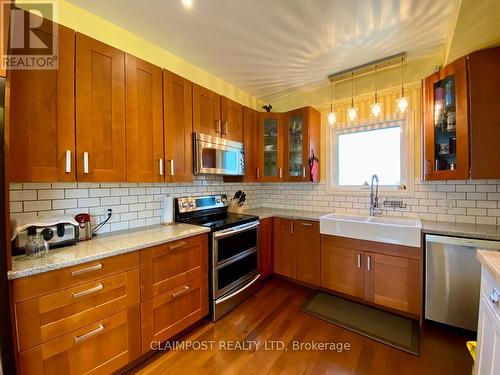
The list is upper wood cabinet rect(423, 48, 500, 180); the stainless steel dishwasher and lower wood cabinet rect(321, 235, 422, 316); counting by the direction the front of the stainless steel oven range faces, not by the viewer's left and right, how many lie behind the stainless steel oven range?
0

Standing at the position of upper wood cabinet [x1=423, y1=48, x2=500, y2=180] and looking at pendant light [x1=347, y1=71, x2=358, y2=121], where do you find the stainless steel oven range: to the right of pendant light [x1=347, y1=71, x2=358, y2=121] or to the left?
left

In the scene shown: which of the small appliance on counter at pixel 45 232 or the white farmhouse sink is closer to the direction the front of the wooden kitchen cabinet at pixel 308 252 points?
the small appliance on counter

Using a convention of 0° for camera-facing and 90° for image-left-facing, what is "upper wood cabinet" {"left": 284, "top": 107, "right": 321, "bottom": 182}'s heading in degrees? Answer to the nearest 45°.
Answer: approximately 45°

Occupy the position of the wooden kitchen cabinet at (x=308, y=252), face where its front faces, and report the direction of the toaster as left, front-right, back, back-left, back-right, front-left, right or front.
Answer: front

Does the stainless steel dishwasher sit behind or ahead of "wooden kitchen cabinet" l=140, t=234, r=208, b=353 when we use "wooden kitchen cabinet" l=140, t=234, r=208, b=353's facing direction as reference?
ahead

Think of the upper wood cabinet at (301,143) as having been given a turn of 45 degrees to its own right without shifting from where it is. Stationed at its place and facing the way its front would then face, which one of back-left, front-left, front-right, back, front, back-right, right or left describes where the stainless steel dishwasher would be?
back-left

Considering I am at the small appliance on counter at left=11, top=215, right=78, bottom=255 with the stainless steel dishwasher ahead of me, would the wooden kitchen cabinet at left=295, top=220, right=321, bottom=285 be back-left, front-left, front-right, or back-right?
front-left

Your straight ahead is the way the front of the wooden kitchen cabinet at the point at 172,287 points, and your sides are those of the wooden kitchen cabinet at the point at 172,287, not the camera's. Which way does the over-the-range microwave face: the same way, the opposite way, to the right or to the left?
the same way

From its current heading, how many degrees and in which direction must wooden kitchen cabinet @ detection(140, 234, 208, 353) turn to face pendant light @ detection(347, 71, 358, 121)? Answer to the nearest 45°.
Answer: approximately 45° to its left

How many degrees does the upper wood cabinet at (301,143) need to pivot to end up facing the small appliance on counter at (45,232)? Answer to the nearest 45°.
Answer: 0° — it already faces it

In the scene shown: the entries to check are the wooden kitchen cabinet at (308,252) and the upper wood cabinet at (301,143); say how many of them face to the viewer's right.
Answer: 0

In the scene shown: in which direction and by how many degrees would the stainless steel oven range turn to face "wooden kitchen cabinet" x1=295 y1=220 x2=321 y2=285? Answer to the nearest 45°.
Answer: approximately 45° to its left

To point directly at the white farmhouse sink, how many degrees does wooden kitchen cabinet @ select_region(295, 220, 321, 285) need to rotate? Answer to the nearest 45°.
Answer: approximately 90° to its left

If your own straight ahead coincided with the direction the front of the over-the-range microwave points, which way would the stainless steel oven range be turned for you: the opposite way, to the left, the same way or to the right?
the same way

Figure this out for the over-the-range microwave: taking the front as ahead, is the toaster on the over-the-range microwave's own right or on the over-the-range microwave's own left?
on the over-the-range microwave's own right

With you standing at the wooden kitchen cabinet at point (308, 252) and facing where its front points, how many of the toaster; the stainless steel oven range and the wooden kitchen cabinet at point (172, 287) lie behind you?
0

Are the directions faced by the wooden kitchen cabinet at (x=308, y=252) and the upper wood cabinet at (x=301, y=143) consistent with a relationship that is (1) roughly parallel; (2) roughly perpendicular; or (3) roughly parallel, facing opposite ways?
roughly parallel

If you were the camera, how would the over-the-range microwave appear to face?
facing the viewer and to the right of the viewer
